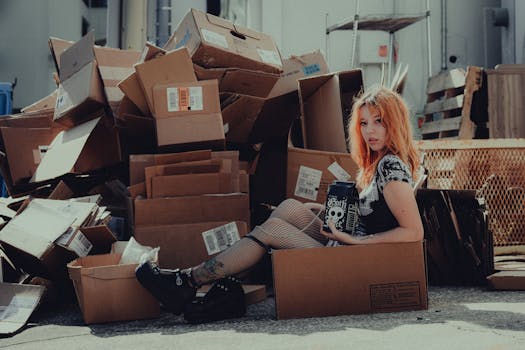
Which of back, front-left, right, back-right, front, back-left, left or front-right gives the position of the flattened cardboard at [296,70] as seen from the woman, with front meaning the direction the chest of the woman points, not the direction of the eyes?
right

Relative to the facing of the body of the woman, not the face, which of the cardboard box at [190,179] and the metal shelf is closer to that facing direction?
the cardboard box

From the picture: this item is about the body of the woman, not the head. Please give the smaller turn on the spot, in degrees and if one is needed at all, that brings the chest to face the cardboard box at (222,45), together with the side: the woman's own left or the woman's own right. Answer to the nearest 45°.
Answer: approximately 45° to the woman's own right

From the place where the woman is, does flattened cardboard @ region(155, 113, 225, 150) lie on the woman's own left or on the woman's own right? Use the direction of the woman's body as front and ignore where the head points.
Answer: on the woman's own right

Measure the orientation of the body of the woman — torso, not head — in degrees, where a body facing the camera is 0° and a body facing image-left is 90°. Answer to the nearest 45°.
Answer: approximately 90°

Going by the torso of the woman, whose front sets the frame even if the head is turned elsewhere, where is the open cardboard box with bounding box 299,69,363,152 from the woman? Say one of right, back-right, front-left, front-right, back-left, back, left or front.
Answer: right

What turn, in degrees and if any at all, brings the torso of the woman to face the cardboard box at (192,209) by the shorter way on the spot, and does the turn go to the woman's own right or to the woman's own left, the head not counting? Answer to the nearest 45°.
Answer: approximately 45° to the woman's own right
